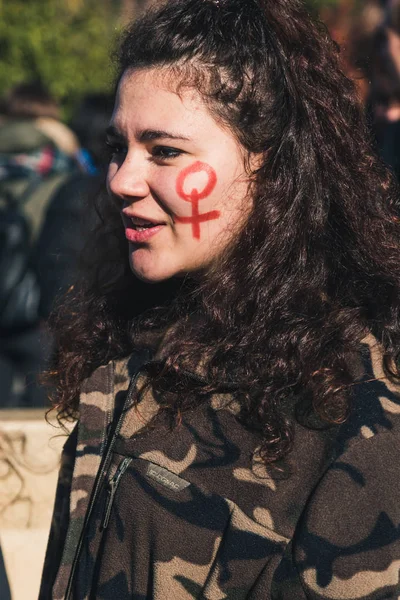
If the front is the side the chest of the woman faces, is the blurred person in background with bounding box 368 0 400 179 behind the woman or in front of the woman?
behind

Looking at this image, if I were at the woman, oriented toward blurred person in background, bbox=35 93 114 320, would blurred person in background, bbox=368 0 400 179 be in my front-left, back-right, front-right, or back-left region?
front-right

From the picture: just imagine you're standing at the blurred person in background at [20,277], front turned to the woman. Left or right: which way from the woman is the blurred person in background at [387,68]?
left

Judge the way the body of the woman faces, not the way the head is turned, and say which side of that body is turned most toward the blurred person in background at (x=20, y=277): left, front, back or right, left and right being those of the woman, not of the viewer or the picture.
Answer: right

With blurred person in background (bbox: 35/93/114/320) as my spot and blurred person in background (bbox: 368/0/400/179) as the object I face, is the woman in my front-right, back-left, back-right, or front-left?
front-right

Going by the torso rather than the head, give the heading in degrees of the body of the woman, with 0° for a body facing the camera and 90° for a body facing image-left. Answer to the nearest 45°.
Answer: approximately 45°
